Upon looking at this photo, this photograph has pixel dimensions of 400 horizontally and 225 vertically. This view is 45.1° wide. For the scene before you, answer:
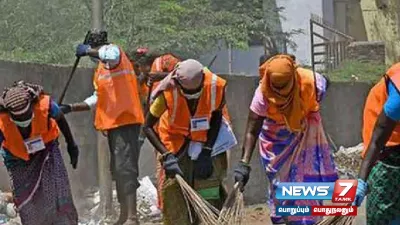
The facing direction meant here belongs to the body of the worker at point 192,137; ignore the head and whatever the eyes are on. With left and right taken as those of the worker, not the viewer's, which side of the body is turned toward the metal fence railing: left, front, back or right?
back

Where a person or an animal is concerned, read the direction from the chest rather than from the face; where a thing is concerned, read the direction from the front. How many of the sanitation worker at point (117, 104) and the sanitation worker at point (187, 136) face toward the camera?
1

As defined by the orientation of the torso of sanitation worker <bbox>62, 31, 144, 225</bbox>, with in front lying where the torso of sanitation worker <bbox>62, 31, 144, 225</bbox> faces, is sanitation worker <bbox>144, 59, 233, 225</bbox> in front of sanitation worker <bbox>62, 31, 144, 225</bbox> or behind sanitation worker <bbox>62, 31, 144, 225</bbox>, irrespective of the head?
behind

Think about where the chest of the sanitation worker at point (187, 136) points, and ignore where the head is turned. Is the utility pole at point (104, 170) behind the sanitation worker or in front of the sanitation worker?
behind

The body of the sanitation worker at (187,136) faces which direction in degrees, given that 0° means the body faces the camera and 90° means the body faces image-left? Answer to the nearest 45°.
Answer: approximately 0°
